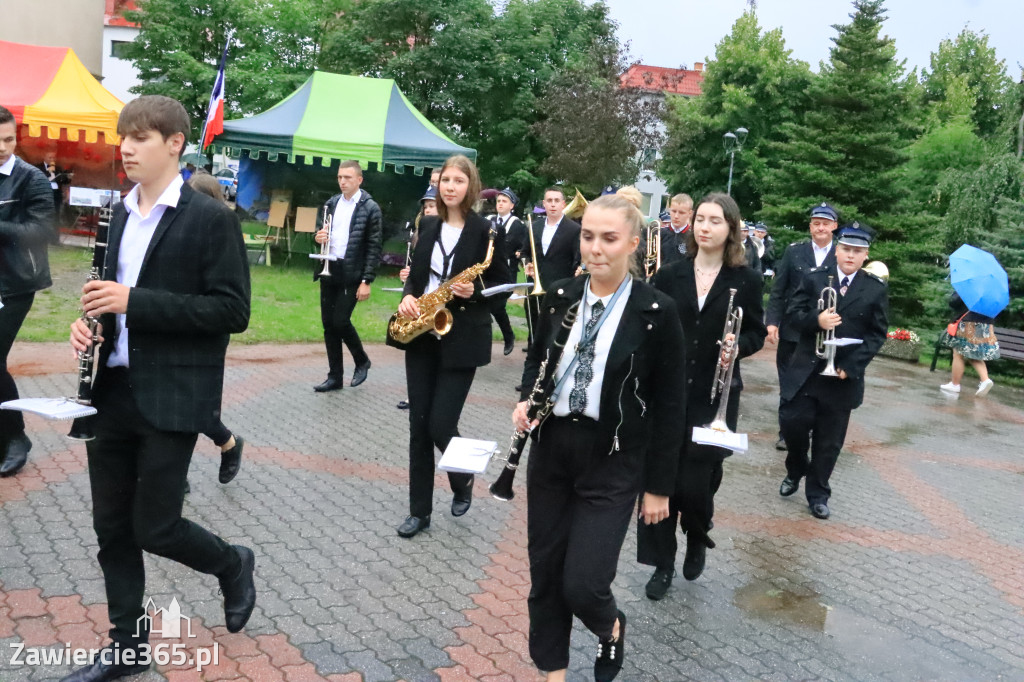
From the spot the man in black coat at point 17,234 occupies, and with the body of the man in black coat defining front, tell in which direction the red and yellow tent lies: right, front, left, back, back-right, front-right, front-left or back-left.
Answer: back-right

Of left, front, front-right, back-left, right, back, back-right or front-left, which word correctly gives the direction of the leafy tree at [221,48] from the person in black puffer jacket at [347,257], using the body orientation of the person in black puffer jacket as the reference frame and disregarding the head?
back-right

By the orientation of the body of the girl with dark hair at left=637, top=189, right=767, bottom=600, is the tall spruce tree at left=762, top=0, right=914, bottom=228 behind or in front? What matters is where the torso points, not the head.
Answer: behind

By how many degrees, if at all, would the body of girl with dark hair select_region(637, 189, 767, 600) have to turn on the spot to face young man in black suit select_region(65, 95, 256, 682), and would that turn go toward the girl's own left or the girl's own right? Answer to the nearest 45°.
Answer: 0° — they already face them

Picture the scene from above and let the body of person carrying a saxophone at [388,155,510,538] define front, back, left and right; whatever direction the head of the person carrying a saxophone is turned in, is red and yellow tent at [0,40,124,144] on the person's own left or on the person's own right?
on the person's own right

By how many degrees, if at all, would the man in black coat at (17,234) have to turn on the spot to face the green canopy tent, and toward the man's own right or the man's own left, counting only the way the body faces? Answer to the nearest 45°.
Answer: approximately 180°

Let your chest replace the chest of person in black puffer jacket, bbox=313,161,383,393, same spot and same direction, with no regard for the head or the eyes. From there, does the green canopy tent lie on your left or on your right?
on your right

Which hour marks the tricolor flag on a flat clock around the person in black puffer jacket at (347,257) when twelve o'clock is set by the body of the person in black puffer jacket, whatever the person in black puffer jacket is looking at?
The tricolor flag is roughly at 4 o'clock from the person in black puffer jacket.

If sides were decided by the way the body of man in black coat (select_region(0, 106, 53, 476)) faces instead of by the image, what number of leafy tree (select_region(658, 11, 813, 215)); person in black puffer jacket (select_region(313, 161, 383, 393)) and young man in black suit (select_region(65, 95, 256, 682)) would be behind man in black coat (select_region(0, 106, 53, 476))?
2

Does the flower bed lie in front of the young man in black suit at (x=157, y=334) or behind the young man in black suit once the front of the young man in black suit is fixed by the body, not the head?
behind
